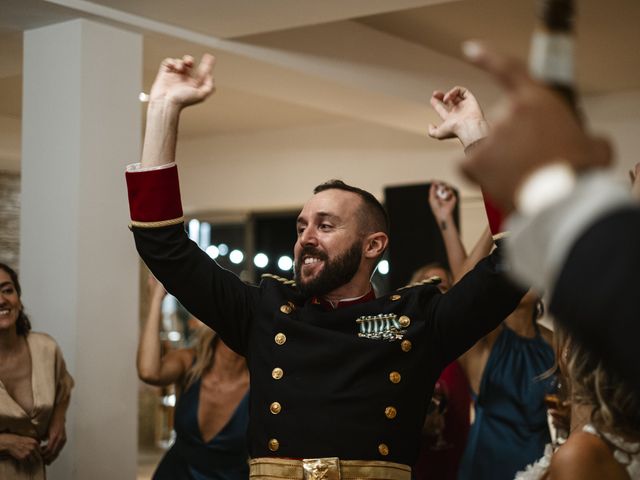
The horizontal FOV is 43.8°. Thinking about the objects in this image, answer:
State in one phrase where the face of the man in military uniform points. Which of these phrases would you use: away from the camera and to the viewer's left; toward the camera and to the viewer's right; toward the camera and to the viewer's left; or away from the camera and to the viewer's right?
toward the camera and to the viewer's left

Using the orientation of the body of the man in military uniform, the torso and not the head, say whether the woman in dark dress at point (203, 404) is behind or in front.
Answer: behind

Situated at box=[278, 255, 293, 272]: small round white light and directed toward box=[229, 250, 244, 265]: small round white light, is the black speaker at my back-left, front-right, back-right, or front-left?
back-left

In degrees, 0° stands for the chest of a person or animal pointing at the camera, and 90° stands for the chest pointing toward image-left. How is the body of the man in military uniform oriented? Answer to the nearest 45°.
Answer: approximately 0°

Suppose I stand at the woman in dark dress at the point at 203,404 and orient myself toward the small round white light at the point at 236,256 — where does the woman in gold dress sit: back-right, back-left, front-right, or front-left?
back-left

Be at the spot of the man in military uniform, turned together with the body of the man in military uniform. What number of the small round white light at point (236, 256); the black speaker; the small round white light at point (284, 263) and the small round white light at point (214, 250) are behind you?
4

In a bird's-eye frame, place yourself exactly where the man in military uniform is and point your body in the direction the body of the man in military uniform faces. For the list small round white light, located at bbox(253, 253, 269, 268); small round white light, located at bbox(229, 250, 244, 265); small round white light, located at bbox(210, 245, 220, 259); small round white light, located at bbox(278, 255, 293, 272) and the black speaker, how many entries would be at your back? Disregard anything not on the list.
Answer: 5

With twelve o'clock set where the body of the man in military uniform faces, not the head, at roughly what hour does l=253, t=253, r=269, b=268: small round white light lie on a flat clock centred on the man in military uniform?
The small round white light is roughly at 6 o'clock from the man in military uniform.

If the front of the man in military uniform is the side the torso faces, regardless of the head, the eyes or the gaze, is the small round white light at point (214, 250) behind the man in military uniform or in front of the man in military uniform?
behind

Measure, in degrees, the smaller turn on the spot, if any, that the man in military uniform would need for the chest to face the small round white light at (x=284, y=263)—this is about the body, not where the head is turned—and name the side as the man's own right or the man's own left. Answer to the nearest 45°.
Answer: approximately 180°
